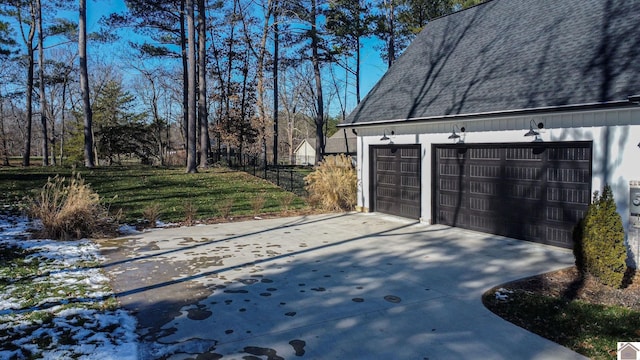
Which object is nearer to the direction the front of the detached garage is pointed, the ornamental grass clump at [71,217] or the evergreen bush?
the ornamental grass clump

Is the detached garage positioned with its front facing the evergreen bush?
no

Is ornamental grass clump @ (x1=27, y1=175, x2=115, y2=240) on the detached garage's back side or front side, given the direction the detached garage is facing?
on the front side

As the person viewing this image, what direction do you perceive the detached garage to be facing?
facing the viewer and to the left of the viewer
